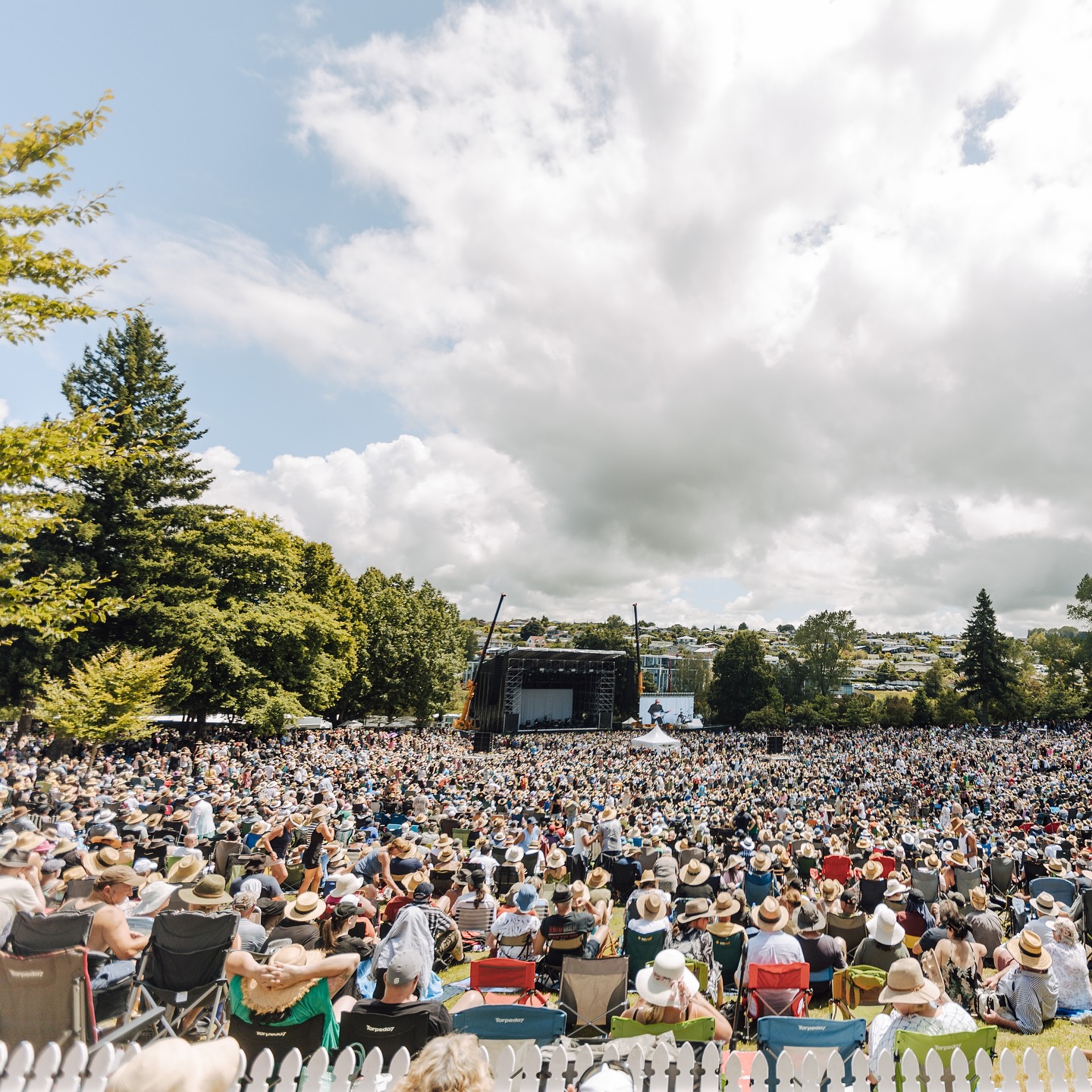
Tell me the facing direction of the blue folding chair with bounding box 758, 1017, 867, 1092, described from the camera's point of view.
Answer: facing away from the viewer

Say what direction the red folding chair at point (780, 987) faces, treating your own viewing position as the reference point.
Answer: facing away from the viewer

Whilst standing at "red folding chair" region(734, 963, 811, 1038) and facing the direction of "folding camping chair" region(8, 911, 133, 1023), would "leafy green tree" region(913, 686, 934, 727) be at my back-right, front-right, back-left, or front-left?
back-right

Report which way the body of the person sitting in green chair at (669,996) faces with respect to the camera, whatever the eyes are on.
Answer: away from the camera

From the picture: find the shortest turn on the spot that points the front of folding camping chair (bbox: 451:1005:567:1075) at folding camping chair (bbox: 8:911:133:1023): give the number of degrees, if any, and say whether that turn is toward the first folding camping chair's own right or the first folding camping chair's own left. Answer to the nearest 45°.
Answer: approximately 90° to the first folding camping chair's own left

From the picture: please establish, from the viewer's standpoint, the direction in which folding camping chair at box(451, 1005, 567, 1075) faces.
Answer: facing away from the viewer

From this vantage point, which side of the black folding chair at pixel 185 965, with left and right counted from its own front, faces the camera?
back

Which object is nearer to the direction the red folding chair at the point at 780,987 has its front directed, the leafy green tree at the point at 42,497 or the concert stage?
the concert stage
